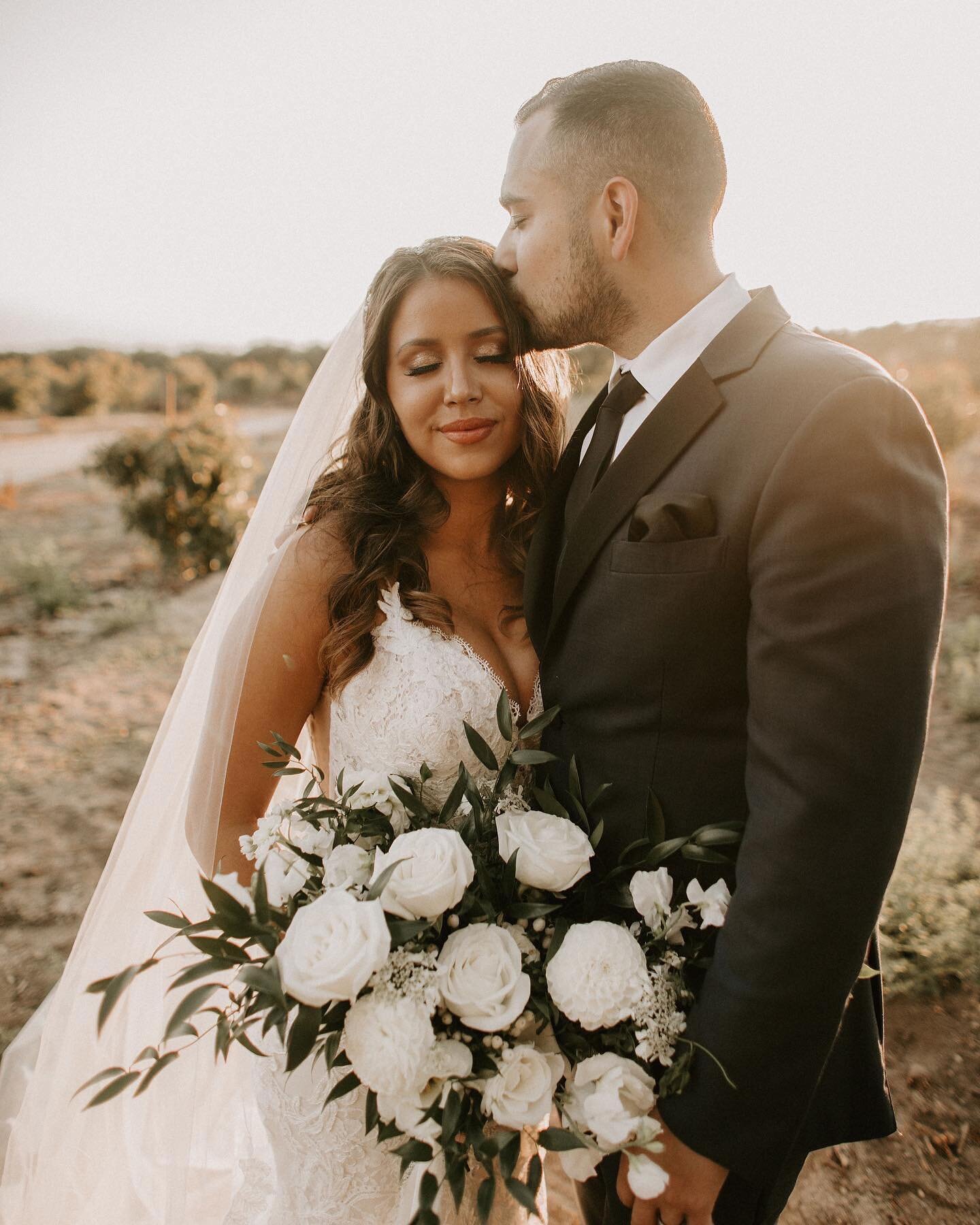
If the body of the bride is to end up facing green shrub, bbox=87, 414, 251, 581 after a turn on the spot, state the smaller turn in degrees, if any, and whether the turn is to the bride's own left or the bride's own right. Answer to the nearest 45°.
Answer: approximately 135° to the bride's own left

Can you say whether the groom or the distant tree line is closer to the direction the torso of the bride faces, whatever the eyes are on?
the groom

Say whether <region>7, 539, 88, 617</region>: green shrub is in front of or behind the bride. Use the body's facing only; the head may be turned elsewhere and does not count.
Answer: behind

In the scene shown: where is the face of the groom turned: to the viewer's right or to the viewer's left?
to the viewer's left

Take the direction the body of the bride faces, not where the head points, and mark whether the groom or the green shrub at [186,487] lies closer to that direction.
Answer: the groom

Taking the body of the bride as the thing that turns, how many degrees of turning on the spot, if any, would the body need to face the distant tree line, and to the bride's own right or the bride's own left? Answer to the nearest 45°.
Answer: approximately 135° to the bride's own left
